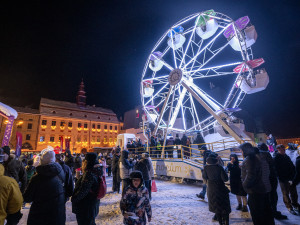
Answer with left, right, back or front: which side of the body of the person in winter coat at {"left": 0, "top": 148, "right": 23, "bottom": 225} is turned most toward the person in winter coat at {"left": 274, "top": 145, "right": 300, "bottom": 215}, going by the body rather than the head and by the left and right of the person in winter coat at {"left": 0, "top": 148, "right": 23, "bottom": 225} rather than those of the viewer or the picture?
right

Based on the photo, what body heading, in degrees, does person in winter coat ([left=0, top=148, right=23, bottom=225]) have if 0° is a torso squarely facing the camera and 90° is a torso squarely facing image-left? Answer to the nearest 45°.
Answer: approximately 180°

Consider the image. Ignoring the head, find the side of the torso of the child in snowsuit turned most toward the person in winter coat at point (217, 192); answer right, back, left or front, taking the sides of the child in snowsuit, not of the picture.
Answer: left

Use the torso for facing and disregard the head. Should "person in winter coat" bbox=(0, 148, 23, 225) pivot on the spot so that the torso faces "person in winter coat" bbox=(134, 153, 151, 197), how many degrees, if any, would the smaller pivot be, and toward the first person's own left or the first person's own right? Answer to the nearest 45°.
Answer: approximately 45° to the first person's own right

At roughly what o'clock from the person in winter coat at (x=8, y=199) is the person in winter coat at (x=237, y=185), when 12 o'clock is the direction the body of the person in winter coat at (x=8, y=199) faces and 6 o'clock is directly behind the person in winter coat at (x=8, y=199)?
the person in winter coat at (x=237, y=185) is roughly at 3 o'clock from the person in winter coat at (x=8, y=199).
